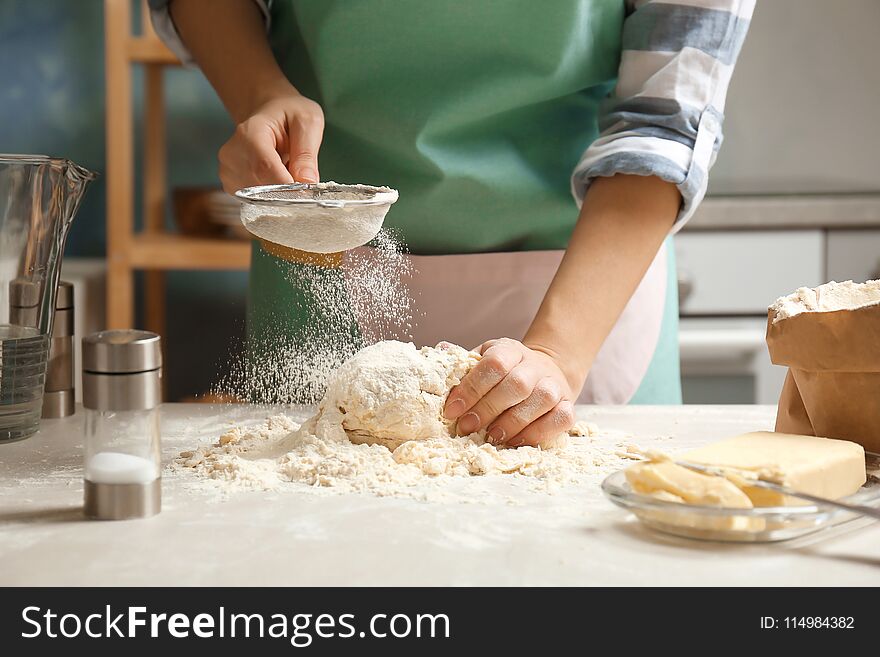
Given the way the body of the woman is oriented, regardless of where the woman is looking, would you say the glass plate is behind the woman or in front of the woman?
in front

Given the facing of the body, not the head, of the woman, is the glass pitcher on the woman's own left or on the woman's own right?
on the woman's own right

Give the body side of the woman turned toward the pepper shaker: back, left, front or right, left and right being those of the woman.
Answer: right

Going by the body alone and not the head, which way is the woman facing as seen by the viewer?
toward the camera

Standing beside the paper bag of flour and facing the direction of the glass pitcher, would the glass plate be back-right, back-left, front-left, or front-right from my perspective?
front-left

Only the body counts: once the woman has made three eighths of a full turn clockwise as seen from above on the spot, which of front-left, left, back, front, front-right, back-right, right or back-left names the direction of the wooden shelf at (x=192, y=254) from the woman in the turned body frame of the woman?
front

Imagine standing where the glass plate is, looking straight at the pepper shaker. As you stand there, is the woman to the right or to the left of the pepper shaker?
right

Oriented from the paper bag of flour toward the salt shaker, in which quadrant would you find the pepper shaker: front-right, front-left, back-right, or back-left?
front-right
